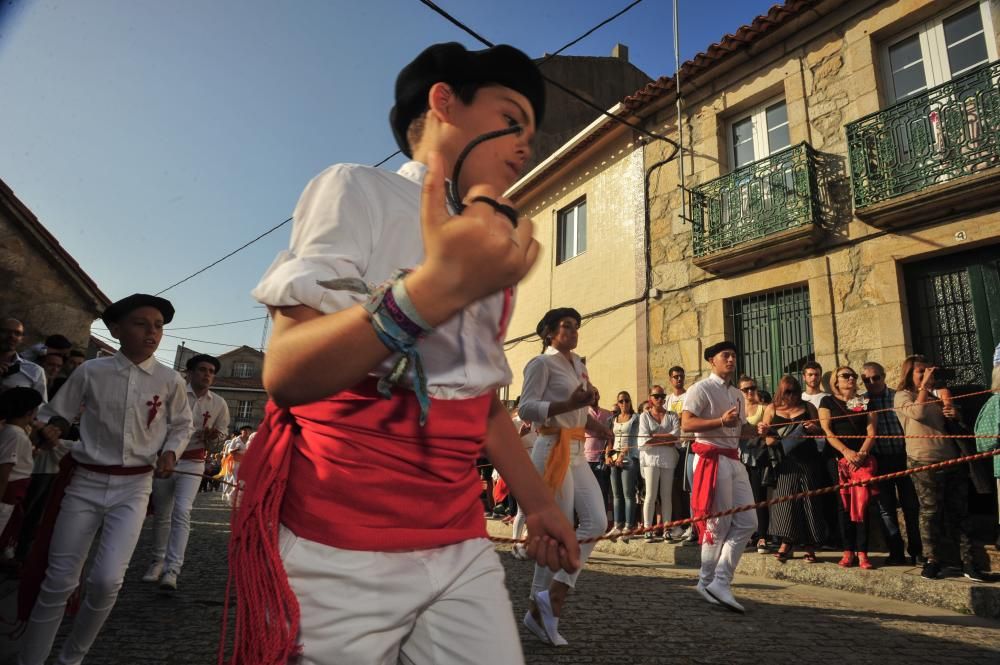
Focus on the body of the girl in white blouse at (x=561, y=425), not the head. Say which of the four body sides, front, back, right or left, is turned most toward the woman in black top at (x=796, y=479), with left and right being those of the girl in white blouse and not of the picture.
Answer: left

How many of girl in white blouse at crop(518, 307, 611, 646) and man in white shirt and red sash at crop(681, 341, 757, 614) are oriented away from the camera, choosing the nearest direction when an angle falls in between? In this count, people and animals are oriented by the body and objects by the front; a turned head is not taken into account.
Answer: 0

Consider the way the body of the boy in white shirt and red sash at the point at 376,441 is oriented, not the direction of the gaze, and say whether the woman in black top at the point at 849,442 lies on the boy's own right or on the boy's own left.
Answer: on the boy's own left

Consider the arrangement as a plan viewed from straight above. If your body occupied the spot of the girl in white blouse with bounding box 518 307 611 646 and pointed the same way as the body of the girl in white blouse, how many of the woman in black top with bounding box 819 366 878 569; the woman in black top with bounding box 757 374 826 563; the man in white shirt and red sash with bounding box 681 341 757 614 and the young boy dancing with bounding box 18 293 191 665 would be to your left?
3

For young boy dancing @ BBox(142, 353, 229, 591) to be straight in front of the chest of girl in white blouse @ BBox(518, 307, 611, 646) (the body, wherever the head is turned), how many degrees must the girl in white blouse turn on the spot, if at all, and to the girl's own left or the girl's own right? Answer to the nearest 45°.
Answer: approximately 135° to the girl's own right

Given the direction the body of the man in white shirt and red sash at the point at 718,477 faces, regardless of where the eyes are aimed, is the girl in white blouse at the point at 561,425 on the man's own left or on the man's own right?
on the man's own right

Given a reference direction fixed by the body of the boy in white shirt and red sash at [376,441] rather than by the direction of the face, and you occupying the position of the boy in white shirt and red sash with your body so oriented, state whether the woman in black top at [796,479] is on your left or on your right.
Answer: on your left

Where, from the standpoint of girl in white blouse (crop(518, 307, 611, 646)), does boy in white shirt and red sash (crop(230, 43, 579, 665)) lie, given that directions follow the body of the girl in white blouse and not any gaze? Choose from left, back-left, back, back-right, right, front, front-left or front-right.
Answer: front-right

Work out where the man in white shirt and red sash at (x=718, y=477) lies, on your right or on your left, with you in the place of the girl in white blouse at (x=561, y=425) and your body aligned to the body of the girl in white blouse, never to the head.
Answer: on your left
